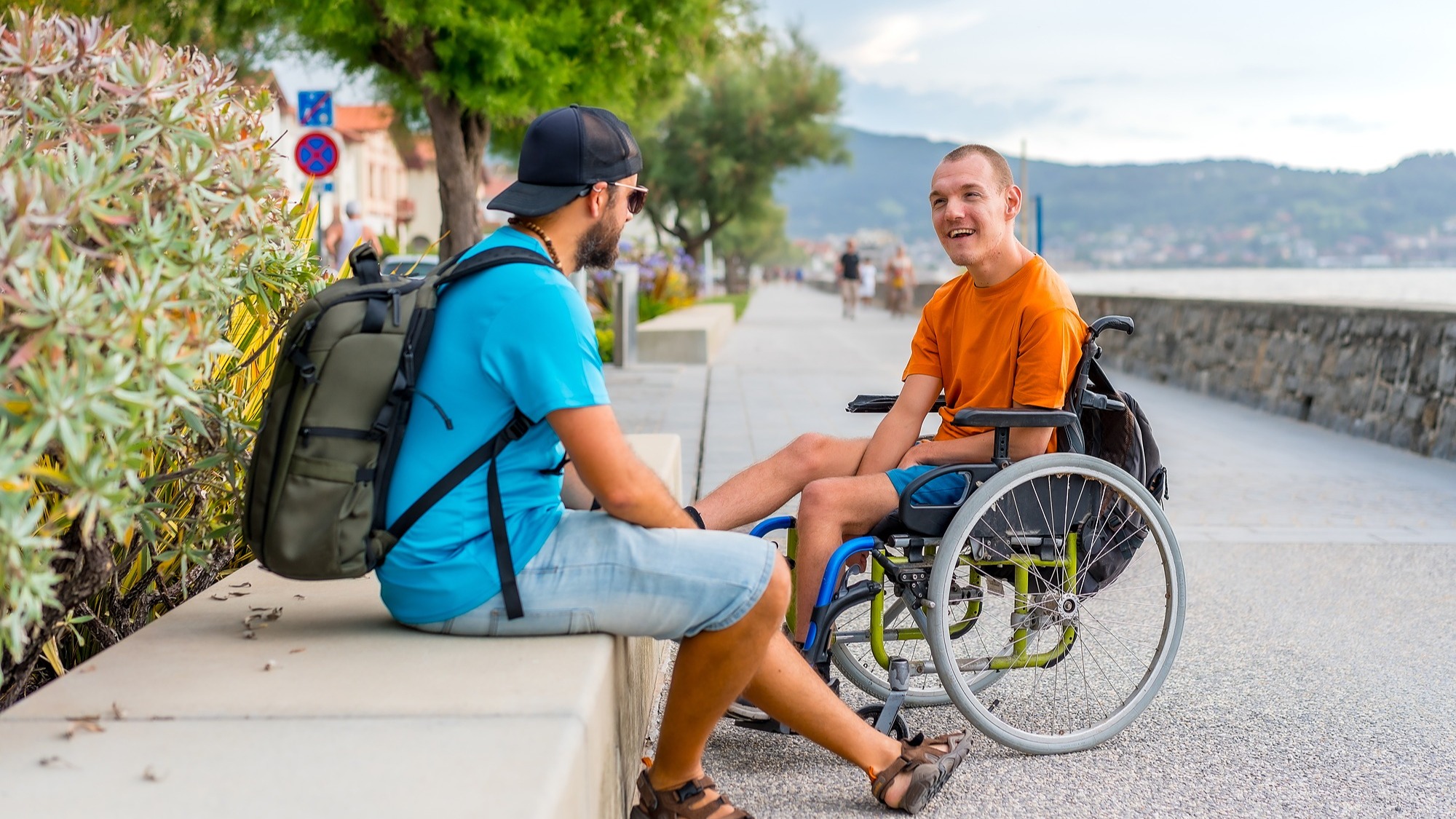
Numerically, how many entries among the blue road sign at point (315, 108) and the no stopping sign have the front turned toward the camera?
2

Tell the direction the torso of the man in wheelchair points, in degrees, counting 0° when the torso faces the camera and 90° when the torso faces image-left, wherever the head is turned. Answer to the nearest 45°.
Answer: approximately 45°

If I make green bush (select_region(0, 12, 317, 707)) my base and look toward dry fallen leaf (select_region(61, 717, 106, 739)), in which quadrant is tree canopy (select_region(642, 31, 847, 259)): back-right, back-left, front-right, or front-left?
back-left

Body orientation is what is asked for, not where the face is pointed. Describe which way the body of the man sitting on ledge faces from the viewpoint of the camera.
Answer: to the viewer's right

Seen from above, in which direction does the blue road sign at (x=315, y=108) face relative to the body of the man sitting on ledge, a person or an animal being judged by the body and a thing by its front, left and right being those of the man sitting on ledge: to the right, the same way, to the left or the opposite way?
to the right

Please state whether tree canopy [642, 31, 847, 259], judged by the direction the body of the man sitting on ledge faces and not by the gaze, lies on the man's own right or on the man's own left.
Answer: on the man's own left

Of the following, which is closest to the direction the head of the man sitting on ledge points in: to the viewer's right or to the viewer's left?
to the viewer's right

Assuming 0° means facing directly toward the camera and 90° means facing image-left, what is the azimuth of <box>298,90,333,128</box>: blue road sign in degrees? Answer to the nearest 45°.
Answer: approximately 0°

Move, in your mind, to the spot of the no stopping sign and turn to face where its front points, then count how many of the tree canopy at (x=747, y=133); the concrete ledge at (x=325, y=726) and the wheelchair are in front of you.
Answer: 2

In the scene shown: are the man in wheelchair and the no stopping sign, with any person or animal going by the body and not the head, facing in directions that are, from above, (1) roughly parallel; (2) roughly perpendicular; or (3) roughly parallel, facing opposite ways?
roughly perpendicular

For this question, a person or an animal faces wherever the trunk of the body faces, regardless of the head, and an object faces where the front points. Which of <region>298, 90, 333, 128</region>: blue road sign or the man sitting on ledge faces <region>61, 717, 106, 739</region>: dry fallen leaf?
the blue road sign

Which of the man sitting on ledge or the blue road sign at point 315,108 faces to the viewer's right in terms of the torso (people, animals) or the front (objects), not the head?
the man sitting on ledge

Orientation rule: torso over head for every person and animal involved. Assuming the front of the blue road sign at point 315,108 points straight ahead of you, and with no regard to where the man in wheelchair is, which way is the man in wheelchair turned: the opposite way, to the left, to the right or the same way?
to the right

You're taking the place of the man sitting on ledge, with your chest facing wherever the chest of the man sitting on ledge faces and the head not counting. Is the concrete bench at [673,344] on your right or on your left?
on your left

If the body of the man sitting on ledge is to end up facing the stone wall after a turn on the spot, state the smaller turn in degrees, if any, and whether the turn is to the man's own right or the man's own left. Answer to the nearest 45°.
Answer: approximately 45° to the man's own left
